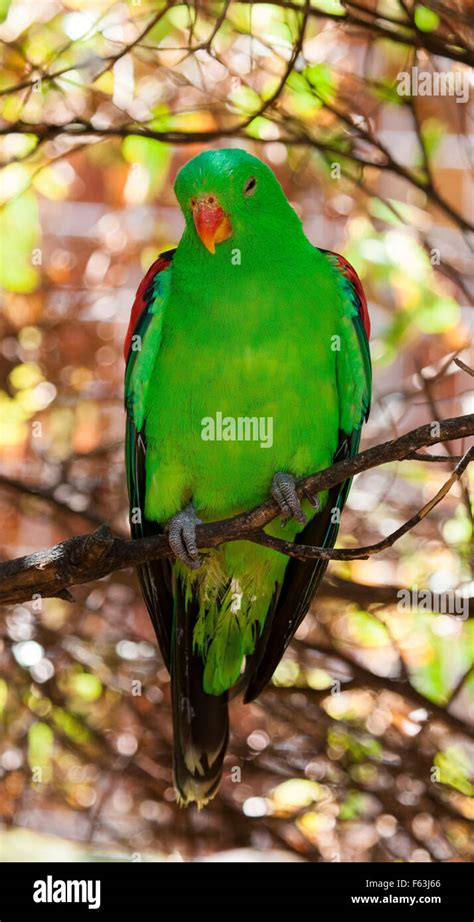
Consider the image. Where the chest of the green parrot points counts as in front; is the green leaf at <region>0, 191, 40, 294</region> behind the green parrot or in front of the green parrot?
behind

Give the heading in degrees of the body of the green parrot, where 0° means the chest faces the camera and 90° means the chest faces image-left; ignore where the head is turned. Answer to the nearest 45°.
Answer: approximately 0°
